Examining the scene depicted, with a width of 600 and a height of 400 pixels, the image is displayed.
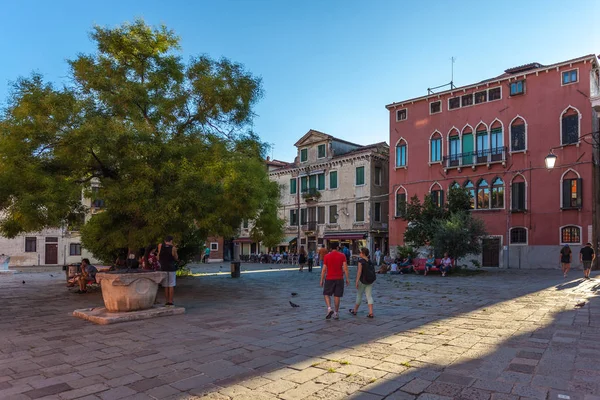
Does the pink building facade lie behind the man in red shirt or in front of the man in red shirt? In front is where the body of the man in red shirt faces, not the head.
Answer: in front

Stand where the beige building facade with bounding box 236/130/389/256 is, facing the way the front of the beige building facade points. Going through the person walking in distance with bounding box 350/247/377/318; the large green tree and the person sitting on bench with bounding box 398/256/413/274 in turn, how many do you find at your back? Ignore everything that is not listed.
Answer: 0

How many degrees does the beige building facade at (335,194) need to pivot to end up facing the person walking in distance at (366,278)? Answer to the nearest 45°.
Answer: approximately 45° to its left

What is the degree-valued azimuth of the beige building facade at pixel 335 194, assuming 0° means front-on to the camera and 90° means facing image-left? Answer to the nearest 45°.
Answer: approximately 45°

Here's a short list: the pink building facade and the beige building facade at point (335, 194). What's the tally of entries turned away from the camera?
0

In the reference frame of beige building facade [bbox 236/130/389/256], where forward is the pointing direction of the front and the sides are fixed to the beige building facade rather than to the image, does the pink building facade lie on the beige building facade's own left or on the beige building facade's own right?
on the beige building facade's own left

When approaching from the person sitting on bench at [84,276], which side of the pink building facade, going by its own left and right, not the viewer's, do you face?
front

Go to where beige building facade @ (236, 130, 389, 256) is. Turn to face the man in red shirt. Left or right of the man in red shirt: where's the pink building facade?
left

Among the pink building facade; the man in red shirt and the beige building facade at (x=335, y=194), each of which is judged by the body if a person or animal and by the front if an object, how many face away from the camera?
1

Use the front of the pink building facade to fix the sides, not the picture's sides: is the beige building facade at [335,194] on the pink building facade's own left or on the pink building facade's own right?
on the pink building facade's own right

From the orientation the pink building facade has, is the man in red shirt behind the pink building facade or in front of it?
in front

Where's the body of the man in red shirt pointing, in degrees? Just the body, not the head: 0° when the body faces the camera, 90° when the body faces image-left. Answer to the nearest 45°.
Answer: approximately 180°

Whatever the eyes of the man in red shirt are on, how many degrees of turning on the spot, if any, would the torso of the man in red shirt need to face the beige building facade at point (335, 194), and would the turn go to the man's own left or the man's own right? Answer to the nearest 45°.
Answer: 0° — they already face it
